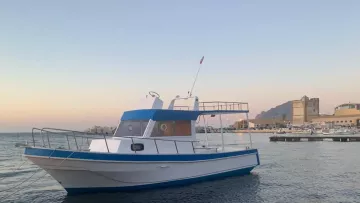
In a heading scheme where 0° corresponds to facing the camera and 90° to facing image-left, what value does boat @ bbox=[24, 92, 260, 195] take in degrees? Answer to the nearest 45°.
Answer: approximately 45°
